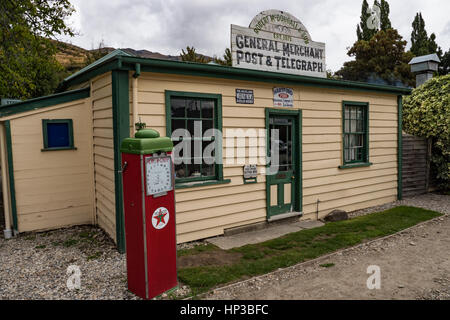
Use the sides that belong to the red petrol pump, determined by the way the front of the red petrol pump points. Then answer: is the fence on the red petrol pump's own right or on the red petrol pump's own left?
on the red petrol pump's own left

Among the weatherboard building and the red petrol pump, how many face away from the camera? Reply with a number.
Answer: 0

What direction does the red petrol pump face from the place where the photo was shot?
facing the viewer and to the right of the viewer

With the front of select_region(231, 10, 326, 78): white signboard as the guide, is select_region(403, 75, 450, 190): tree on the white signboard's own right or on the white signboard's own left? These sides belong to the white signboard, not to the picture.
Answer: on the white signboard's own left

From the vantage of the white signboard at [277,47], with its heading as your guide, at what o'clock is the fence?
The fence is roughly at 9 o'clock from the white signboard.

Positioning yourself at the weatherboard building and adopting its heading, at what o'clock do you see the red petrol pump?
The red petrol pump is roughly at 2 o'clock from the weatherboard building.

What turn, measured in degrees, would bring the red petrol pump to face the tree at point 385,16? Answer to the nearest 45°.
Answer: approximately 90° to its left

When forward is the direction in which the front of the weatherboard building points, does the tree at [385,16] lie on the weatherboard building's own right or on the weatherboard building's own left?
on the weatherboard building's own left
